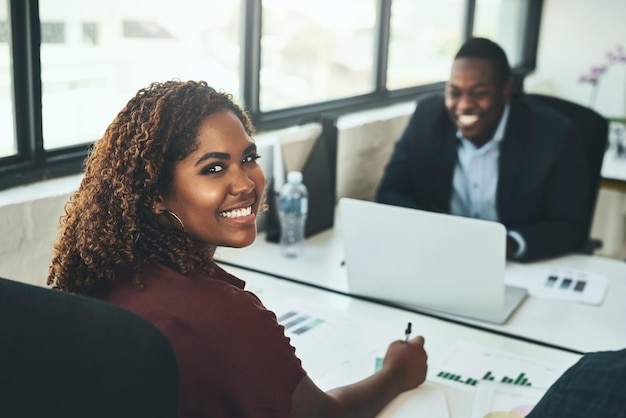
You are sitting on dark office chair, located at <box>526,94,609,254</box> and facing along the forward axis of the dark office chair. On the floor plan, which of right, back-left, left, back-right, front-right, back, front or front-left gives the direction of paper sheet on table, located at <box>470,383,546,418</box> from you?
front-left

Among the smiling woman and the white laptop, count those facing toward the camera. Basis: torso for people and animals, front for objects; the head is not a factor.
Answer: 0

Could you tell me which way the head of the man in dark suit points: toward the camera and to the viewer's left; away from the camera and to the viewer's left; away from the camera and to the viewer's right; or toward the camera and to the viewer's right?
toward the camera and to the viewer's left

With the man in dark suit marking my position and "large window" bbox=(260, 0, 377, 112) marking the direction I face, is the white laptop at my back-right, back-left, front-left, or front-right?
back-left

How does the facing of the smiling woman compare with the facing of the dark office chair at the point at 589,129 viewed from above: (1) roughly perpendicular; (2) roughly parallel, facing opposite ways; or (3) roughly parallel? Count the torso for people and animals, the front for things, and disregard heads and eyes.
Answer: roughly parallel, facing opposite ways

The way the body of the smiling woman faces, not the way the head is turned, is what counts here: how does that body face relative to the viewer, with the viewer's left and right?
facing away from the viewer and to the right of the viewer

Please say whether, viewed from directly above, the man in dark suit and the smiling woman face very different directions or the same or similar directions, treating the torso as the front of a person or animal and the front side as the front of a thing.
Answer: very different directions

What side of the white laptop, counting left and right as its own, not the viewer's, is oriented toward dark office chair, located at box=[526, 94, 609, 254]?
front

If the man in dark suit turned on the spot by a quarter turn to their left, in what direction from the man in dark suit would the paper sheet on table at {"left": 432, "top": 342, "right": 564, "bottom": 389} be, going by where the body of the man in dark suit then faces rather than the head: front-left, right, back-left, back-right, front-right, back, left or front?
front-right

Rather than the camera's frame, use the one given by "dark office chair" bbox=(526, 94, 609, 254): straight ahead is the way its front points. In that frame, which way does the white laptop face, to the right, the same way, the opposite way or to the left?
the opposite way

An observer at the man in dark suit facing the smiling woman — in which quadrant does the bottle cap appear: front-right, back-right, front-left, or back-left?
front-right

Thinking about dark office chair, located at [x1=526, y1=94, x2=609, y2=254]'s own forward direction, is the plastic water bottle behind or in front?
in front

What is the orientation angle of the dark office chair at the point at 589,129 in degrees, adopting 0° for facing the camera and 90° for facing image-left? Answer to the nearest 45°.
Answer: approximately 45°

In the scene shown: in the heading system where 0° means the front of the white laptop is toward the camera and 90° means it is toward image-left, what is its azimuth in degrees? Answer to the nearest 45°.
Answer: approximately 225°

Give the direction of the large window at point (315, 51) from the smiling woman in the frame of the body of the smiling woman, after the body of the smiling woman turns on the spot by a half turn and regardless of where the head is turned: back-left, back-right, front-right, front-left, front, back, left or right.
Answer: back-right

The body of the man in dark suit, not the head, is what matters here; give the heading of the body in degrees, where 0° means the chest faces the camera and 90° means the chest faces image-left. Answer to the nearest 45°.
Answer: approximately 45°

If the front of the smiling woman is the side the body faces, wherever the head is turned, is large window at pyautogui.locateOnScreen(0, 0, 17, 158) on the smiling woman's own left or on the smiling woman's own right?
on the smiling woman's own left

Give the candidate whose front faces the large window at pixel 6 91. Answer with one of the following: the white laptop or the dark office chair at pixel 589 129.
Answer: the dark office chair
